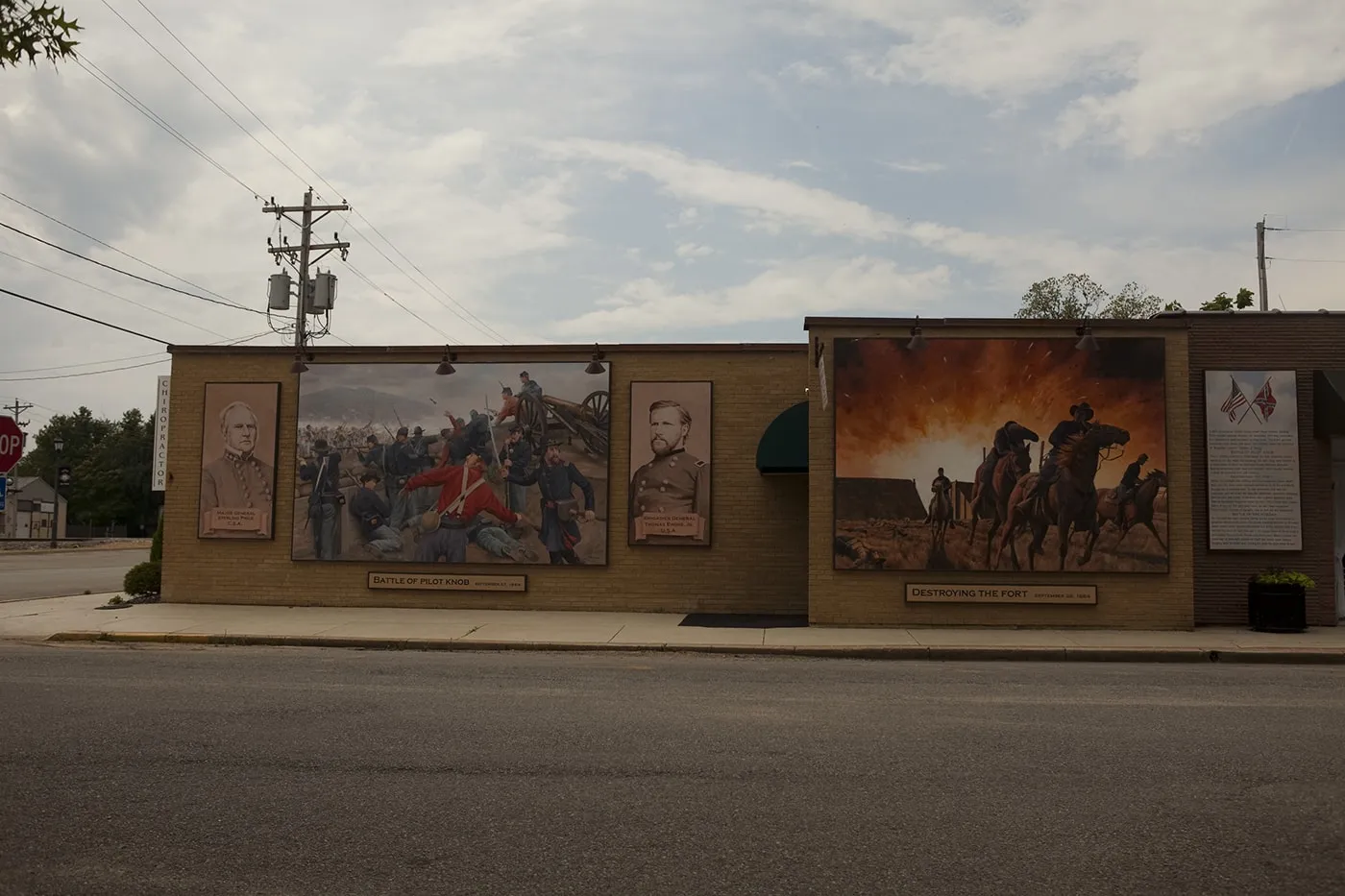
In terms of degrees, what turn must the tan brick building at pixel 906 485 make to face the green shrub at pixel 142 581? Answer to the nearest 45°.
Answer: approximately 90° to its right

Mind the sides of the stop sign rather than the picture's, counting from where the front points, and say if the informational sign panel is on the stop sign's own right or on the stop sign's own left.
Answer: on the stop sign's own left

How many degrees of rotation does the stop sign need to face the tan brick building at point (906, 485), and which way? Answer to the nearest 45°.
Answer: approximately 90° to its left

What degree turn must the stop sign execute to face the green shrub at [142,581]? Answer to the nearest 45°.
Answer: approximately 135° to its left

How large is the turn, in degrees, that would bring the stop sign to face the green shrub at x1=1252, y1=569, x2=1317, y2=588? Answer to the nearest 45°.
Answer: approximately 45° to its left

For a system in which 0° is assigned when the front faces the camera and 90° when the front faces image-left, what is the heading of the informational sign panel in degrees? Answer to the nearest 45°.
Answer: approximately 0°
